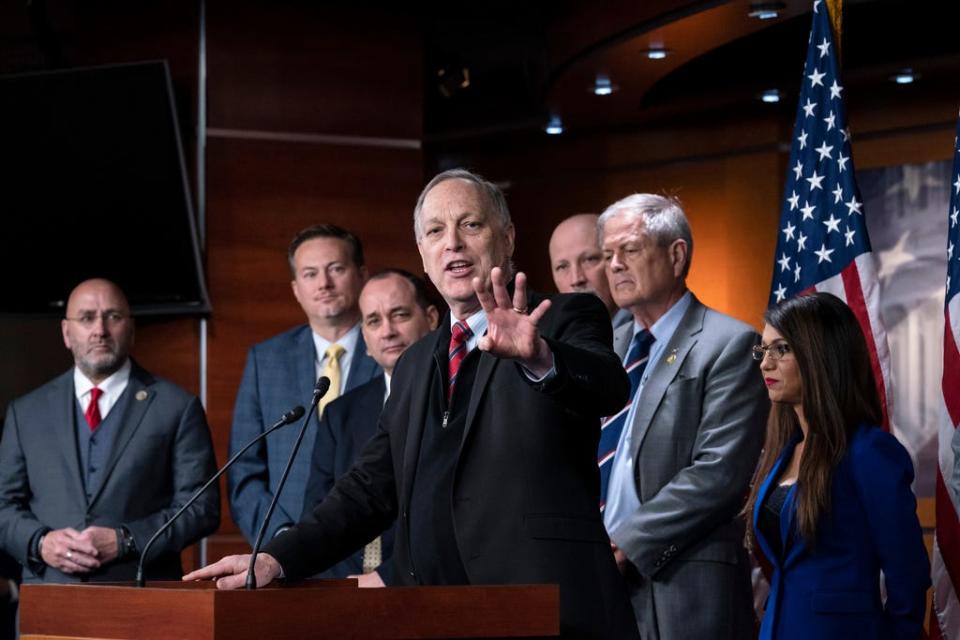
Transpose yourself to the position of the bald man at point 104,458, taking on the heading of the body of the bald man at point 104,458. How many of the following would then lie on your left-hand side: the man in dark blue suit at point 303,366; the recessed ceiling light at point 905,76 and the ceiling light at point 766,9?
3

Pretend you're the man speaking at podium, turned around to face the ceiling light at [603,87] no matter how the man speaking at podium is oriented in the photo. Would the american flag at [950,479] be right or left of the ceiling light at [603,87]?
right

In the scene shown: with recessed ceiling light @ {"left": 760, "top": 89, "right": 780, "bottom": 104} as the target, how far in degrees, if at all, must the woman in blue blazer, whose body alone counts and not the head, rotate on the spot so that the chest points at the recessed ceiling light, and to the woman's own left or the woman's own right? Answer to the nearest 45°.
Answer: approximately 135° to the woman's own right

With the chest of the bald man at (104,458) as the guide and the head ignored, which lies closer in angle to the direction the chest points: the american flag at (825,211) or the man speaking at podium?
the man speaking at podium

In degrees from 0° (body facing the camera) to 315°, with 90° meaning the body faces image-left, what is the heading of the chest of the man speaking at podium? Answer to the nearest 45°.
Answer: approximately 45°

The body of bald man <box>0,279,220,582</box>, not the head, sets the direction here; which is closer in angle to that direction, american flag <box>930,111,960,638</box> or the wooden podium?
the wooden podium
